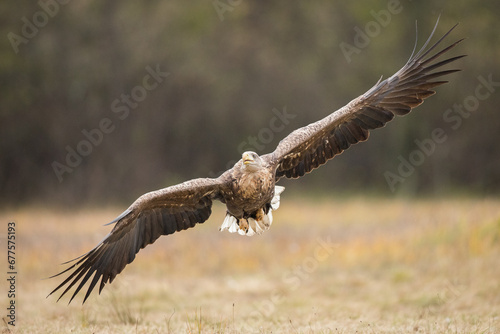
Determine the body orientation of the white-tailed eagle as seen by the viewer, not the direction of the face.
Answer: toward the camera
